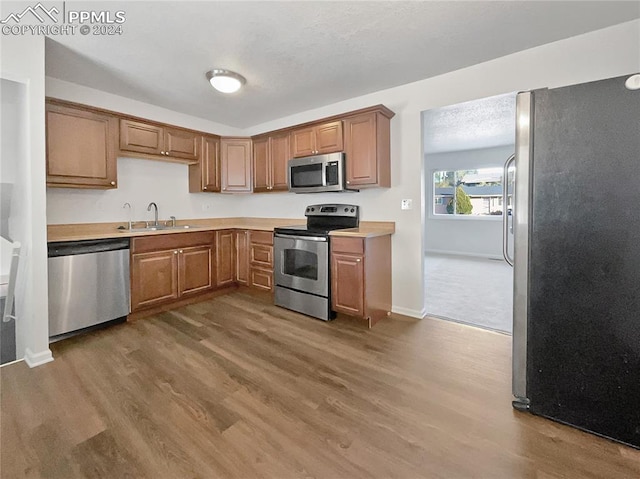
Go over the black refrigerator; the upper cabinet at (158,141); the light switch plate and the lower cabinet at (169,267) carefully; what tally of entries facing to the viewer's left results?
1

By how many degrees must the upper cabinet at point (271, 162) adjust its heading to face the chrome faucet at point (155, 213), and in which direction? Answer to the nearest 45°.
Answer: approximately 45° to its right

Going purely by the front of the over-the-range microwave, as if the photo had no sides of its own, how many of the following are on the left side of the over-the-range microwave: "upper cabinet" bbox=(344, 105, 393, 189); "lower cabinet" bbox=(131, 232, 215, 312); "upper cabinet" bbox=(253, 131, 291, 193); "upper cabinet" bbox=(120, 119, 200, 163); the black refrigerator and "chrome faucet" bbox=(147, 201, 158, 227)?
2

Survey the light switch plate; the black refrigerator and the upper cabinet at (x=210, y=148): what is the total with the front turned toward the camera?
2

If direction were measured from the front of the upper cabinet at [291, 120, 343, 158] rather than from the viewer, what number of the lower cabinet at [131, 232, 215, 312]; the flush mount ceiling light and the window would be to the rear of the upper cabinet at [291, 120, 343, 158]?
1

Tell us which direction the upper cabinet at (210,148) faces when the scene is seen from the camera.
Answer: facing the viewer

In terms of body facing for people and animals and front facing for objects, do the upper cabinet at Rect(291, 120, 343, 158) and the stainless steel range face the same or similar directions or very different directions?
same or similar directions

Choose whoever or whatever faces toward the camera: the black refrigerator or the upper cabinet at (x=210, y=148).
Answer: the upper cabinet

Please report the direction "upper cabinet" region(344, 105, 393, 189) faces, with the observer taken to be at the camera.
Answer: facing the viewer and to the left of the viewer

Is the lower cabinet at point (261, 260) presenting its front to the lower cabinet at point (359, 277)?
no

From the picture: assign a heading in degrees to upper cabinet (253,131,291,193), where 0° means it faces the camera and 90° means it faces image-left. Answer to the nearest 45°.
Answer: approximately 45°

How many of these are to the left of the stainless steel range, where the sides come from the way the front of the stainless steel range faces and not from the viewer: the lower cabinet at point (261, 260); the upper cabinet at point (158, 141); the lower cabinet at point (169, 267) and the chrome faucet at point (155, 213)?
0

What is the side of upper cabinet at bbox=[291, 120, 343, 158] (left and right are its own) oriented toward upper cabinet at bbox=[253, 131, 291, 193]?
right

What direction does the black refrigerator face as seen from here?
to the viewer's left

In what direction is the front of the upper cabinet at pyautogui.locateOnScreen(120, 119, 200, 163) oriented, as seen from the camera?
facing the viewer and to the right of the viewer

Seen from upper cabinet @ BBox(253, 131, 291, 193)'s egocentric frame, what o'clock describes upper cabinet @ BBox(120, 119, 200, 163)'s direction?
upper cabinet @ BBox(120, 119, 200, 163) is roughly at 1 o'clock from upper cabinet @ BBox(253, 131, 291, 193).
